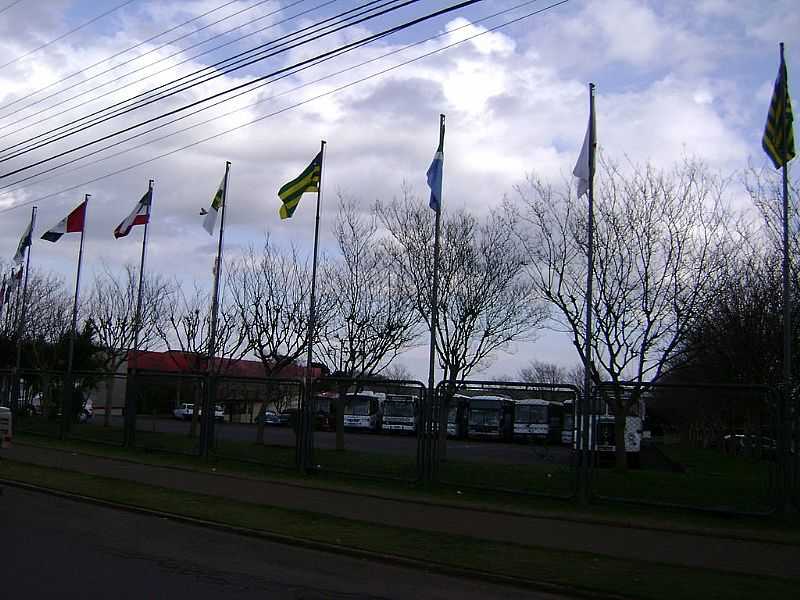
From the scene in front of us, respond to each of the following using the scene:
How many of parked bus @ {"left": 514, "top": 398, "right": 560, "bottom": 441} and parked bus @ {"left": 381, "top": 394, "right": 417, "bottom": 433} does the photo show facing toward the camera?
2

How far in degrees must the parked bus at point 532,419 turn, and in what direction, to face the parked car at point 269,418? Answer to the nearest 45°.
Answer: approximately 135° to its right

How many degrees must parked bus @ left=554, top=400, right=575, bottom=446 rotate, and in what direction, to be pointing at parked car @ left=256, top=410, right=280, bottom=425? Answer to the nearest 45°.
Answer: approximately 135° to its right

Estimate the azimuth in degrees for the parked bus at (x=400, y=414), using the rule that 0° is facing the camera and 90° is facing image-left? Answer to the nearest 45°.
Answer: approximately 0°

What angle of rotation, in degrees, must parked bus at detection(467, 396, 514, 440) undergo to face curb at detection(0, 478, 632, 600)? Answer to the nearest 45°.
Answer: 0° — it already faces it

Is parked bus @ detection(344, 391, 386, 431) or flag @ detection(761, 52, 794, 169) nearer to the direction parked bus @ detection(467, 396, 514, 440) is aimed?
the flag
